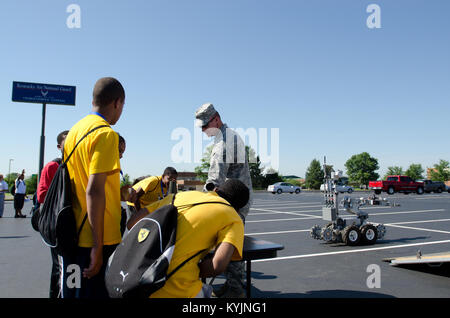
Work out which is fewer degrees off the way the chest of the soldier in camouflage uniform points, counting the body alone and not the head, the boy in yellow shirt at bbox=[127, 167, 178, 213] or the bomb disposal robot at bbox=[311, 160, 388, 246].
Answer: the boy in yellow shirt

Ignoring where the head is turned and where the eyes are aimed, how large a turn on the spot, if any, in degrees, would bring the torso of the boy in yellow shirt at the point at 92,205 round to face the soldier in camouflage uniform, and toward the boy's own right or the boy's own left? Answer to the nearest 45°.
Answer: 0° — they already face them

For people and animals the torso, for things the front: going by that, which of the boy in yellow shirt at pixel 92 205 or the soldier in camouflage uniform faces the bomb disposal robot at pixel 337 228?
the boy in yellow shirt

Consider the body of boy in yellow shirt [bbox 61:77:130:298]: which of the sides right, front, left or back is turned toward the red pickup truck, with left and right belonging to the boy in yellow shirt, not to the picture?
front

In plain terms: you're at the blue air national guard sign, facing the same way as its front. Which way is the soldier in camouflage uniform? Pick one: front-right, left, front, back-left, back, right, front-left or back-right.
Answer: front

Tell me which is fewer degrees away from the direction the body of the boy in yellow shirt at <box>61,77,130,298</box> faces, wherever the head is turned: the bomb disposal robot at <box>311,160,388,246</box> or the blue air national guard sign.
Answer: the bomb disposal robot

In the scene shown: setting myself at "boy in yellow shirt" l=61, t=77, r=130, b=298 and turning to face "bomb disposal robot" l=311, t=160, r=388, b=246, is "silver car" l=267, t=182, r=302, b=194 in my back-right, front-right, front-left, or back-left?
front-left

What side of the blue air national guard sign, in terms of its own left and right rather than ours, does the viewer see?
front

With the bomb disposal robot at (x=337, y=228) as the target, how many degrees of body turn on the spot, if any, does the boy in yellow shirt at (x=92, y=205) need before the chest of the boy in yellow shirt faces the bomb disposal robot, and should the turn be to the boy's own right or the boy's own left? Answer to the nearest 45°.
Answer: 0° — they already face it

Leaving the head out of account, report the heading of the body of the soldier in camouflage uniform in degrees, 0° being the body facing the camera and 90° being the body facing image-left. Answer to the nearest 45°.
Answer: approximately 90°

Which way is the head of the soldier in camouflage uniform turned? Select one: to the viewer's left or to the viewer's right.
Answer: to the viewer's left

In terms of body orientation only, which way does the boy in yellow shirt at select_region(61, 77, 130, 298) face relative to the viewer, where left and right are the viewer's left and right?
facing away from the viewer and to the right of the viewer

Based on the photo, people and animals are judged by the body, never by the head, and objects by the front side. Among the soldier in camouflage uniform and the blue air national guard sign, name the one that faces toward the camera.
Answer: the blue air national guard sign

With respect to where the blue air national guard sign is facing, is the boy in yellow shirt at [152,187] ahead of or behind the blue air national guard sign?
ahead
